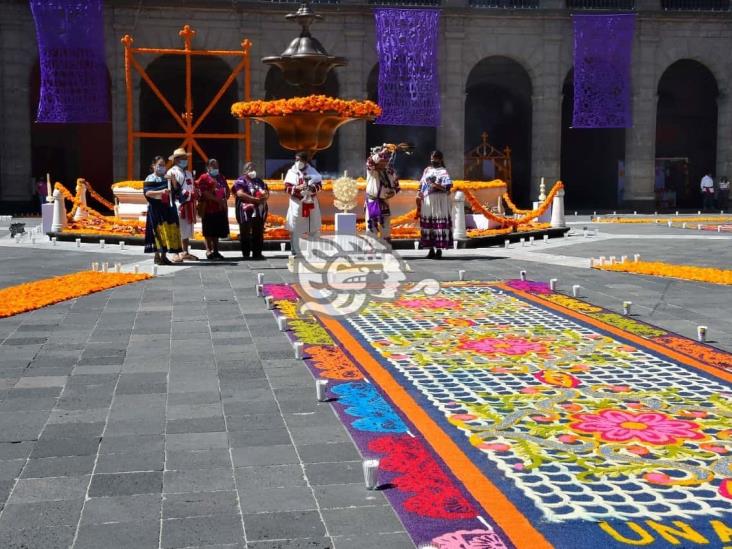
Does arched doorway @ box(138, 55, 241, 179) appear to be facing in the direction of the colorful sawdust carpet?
yes

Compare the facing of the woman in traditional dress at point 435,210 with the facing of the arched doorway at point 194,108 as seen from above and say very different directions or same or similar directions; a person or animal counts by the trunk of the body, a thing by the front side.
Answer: same or similar directions

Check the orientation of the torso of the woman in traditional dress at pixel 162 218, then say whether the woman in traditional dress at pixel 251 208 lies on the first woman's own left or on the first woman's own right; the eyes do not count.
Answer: on the first woman's own left

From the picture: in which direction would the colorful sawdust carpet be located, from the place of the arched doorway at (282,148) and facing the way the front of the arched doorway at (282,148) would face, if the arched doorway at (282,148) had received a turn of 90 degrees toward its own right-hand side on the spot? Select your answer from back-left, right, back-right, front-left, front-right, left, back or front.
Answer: left

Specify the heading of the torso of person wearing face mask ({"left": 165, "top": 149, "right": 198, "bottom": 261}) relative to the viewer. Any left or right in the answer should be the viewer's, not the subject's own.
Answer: facing the viewer and to the right of the viewer

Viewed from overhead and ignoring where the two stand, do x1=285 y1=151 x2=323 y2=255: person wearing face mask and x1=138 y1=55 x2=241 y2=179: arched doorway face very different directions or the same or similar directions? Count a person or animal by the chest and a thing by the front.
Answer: same or similar directions

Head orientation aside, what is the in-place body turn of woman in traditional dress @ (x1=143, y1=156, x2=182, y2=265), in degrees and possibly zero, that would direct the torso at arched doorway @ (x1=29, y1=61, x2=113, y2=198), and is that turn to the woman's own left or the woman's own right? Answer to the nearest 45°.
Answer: approximately 135° to the woman's own left

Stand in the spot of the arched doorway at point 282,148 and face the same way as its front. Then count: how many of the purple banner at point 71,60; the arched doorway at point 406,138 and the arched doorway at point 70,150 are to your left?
1

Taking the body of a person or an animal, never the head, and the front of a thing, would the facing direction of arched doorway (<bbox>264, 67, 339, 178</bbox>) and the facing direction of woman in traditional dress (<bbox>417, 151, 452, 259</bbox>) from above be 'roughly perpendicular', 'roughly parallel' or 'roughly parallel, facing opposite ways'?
roughly parallel

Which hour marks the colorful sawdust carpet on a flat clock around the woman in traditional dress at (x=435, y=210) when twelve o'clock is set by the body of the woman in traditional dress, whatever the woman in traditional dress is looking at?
The colorful sawdust carpet is roughly at 12 o'clock from the woman in traditional dress.

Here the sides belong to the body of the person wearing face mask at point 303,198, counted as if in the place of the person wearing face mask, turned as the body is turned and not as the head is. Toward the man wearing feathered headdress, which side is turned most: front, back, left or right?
left

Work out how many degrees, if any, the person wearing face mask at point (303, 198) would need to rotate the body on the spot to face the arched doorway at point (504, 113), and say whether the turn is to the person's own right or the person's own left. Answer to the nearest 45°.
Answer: approximately 180°

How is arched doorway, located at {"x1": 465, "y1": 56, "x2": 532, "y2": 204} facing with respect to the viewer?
toward the camera

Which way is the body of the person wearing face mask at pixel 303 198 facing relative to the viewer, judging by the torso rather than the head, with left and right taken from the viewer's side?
facing the viewer

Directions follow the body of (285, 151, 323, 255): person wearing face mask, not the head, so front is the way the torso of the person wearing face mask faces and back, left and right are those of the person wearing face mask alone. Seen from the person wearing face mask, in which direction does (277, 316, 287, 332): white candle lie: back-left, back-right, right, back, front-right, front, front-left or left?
front

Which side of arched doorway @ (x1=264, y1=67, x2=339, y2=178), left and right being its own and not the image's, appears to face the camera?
front
